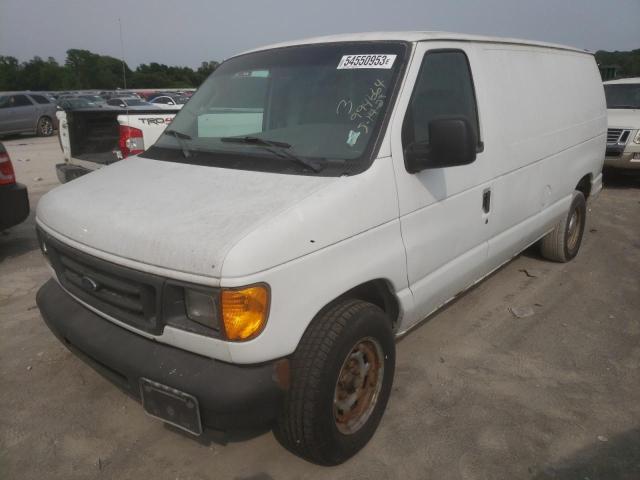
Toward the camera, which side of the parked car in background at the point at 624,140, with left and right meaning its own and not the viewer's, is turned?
front

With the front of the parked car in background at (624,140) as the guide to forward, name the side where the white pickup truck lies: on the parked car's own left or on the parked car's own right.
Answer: on the parked car's own right

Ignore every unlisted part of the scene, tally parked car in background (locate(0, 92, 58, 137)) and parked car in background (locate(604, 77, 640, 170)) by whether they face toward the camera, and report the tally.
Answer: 1

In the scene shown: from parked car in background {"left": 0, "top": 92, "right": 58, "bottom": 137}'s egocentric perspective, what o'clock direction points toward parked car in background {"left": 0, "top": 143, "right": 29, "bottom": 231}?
parked car in background {"left": 0, "top": 143, "right": 29, "bottom": 231} is roughly at 9 o'clock from parked car in background {"left": 0, "top": 92, "right": 58, "bottom": 137}.

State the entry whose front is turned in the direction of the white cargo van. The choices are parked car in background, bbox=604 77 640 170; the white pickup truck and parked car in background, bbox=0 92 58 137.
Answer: parked car in background, bbox=604 77 640 170

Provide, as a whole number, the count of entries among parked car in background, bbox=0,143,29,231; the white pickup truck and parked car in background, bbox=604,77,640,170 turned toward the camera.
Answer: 1

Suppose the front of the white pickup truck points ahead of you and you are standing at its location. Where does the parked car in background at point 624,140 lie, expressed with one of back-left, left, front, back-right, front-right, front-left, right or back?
front-right

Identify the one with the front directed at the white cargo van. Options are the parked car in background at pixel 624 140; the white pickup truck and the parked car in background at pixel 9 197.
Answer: the parked car in background at pixel 624 140

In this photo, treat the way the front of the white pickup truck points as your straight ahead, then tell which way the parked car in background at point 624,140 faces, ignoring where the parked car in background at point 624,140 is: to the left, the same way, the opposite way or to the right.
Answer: the opposite way

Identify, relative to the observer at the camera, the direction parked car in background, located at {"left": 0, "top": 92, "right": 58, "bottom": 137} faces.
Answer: facing to the left of the viewer

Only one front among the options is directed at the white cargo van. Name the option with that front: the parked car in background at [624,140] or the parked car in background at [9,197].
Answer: the parked car in background at [624,140]

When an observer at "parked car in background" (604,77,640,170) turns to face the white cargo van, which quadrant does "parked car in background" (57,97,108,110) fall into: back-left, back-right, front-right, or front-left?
front-right

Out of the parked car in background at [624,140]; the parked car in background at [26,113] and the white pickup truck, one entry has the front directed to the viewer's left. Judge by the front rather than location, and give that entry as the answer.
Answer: the parked car in background at [26,113]

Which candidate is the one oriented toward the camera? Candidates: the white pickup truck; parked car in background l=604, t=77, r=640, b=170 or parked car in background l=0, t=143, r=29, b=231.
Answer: parked car in background l=604, t=77, r=640, b=170

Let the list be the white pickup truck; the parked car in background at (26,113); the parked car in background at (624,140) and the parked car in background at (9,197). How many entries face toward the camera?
1
